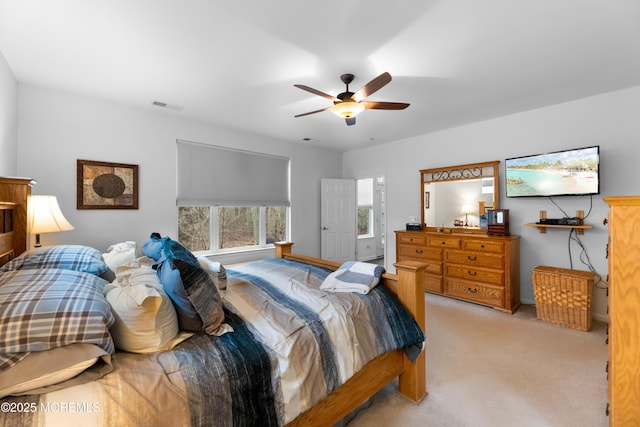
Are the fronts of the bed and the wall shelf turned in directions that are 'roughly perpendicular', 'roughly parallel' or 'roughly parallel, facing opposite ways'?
roughly parallel, facing opposite ways

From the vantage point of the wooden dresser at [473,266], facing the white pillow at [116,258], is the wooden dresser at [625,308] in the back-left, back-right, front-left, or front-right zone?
front-left

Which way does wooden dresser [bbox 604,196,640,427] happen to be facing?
to the viewer's left

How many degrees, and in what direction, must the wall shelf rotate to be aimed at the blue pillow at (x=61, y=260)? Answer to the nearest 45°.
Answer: approximately 45° to its right

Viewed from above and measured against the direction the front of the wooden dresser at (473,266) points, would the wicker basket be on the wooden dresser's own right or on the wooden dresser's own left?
on the wooden dresser's own left

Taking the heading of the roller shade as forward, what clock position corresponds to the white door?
The white door is roughly at 10 o'clock from the roller shade.

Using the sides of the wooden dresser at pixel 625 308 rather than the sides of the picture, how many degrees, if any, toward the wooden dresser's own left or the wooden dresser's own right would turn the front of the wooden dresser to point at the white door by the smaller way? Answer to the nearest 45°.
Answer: approximately 45° to the wooden dresser's own right

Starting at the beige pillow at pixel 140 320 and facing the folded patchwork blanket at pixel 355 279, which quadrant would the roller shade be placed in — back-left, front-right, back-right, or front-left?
front-left

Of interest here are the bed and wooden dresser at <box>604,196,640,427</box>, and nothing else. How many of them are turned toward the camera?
0

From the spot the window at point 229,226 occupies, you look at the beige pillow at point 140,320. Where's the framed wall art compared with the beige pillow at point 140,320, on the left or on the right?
right

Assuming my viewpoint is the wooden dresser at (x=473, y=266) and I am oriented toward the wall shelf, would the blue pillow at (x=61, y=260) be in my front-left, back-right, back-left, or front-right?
back-right

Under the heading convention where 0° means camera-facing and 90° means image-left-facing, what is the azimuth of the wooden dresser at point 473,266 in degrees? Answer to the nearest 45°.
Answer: approximately 45°

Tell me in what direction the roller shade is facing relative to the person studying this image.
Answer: facing the viewer and to the right of the viewer

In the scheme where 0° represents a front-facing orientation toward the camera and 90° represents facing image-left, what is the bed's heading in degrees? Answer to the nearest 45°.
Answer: approximately 225°
